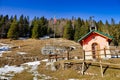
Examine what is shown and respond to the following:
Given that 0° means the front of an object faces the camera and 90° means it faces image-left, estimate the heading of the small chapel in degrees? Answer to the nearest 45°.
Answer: approximately 0°
